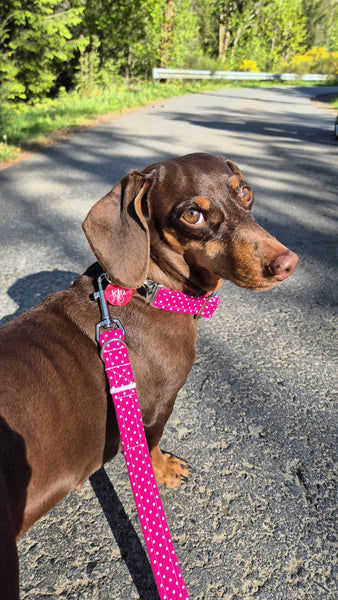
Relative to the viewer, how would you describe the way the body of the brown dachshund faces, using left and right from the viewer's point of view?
facing away from the viewer and to the right of the viewer

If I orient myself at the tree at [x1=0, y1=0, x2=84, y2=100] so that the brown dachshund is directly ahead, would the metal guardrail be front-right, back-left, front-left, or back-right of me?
back-left

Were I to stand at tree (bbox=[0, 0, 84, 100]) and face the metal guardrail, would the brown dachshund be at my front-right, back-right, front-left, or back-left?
back-right

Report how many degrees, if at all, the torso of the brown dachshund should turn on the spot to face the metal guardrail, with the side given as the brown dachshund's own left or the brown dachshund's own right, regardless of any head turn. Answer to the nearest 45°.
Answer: approximately 45° to the brown dachshund's own left

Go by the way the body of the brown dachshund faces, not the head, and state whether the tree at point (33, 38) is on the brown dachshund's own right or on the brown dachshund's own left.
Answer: on the brown dachshund's own left
